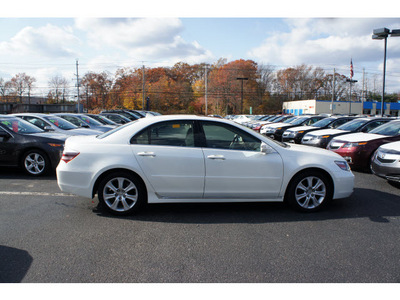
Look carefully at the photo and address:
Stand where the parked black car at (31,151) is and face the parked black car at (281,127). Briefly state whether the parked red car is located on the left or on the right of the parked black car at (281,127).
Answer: right

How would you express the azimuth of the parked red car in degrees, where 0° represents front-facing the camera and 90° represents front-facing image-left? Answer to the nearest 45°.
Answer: approximately 45°

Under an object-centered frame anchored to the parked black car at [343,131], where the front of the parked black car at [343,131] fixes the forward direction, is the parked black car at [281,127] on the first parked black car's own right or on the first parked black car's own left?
on the first parked black car's own right

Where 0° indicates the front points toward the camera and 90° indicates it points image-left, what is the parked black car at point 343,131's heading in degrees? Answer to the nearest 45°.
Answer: approximately 45°

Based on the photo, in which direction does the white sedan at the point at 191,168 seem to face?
to the viewer's right

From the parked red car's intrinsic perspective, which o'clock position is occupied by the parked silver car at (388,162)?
The parked silver car is roughly at 10 o'clock from the parked red car.

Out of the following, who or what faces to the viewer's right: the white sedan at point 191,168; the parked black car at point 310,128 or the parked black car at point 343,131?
the white sedan

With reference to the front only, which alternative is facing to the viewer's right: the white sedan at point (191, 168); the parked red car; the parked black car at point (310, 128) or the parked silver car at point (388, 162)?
the white sedan

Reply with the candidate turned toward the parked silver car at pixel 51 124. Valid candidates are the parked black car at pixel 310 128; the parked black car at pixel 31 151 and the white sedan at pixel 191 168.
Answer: the parked black car at pixel 310 128
